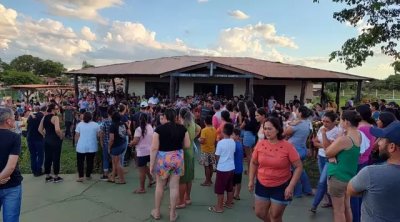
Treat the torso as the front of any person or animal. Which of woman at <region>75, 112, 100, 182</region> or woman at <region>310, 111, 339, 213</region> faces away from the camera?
woman at <region>75, 112, 100, 182</region>

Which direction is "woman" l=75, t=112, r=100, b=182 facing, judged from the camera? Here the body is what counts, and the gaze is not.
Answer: away from the camera

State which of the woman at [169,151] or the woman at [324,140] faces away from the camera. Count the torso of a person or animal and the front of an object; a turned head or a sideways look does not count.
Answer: the woman at [169,151]

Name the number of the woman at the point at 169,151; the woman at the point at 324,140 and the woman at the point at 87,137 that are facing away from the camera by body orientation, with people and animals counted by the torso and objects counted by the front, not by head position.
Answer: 2

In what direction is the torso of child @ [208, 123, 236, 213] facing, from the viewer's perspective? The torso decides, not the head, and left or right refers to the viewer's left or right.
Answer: facing away from the viewer and to the left of the viewer

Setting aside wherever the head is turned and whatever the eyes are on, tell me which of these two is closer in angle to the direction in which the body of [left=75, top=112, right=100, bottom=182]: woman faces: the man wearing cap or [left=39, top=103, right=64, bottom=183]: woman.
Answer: the woman
